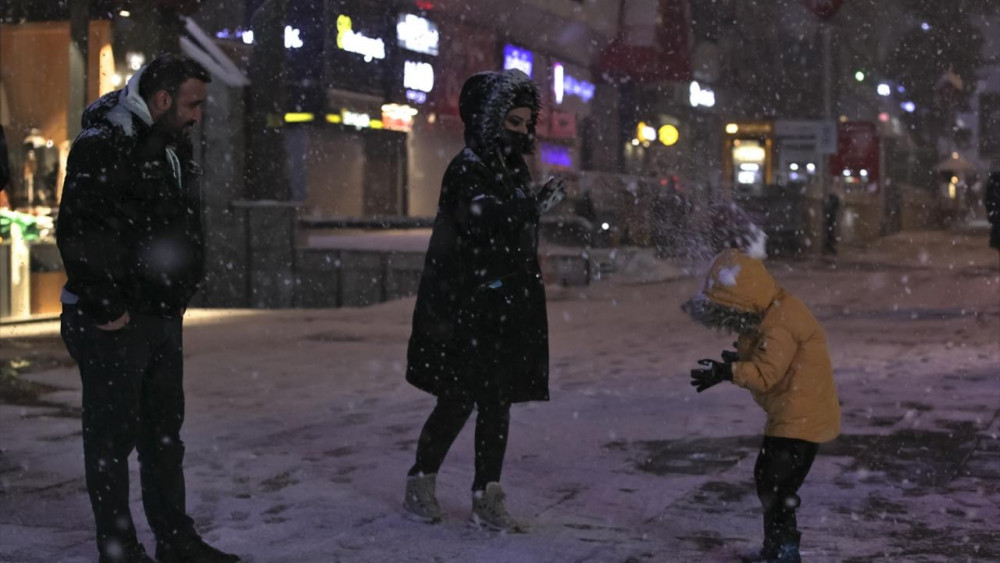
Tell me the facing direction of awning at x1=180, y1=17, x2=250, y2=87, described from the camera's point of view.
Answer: facing to the right of the viewer

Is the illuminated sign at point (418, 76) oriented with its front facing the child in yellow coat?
yes

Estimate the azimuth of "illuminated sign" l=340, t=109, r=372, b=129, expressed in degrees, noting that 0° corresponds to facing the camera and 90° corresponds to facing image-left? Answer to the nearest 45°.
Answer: approximately 0°

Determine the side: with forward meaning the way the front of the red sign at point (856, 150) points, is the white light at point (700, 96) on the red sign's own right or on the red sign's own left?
on the red sign's own right

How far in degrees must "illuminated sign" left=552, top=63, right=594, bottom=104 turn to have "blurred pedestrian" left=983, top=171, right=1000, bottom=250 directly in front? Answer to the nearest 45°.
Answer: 0° — it already faces them

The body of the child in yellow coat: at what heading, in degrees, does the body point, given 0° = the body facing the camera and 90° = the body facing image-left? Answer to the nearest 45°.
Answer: approximately 90°

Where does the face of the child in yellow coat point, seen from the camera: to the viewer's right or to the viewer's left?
to the viewer's left

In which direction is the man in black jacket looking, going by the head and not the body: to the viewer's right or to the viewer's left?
to the viewer's right

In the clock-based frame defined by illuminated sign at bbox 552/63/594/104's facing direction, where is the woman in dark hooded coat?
The woman in dark hooded coat is roughly at 12 o'clock from the illuminated sign.
